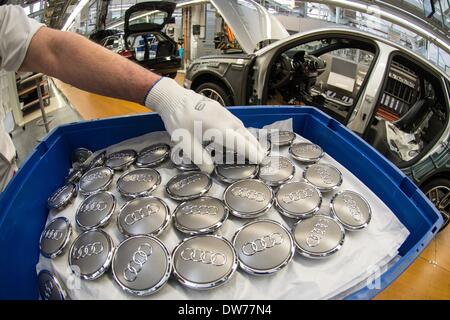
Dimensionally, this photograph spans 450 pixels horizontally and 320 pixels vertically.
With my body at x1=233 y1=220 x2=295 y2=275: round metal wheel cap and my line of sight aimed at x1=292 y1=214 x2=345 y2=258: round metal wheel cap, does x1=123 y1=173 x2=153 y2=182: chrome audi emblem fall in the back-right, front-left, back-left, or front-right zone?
back-left

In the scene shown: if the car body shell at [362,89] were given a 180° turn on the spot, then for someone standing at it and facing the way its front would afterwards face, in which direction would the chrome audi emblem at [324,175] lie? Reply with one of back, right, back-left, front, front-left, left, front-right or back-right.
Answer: front-right

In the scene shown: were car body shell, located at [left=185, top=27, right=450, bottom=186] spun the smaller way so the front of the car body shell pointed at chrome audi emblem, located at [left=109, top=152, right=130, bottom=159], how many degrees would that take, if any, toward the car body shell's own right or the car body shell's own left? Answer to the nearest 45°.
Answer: approximately 90° to the car body shell's own left

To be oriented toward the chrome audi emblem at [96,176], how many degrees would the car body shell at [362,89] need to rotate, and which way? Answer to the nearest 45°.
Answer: approximately 90° to its left

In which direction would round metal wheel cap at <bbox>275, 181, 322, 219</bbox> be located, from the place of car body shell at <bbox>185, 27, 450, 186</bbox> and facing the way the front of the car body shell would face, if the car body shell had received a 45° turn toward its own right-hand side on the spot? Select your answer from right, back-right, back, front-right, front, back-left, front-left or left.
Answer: back

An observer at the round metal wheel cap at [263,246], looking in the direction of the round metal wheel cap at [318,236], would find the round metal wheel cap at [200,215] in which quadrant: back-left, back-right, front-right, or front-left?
back-left

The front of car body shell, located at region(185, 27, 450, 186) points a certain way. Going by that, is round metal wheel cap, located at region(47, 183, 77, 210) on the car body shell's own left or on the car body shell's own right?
on the car body shell's own left

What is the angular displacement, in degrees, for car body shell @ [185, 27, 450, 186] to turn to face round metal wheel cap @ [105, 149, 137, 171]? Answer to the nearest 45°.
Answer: approximately 90° to its left

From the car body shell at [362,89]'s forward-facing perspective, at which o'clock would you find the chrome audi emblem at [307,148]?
The chrome audi emblem is roughly at 8 o'clock from the car body shell.

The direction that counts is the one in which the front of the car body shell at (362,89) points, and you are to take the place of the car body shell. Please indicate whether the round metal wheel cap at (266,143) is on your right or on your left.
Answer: on your left

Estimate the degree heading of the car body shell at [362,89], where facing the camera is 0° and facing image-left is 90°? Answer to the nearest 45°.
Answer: approximately 135°

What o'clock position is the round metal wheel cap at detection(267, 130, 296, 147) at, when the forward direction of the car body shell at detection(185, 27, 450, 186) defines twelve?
The round metal wheel cap is roughly at 8 o'clock from the car body shell.

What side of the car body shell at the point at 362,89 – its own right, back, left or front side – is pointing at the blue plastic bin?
left

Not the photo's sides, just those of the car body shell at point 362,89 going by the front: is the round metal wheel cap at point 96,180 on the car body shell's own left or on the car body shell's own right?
on the car body shell's own left

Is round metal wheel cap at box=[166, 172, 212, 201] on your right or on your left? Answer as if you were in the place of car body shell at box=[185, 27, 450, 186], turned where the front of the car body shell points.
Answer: on your left

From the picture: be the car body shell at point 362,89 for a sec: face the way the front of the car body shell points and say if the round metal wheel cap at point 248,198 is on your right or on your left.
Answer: on your left
